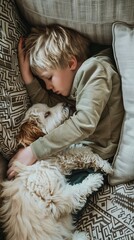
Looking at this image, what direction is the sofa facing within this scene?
toward the camera
